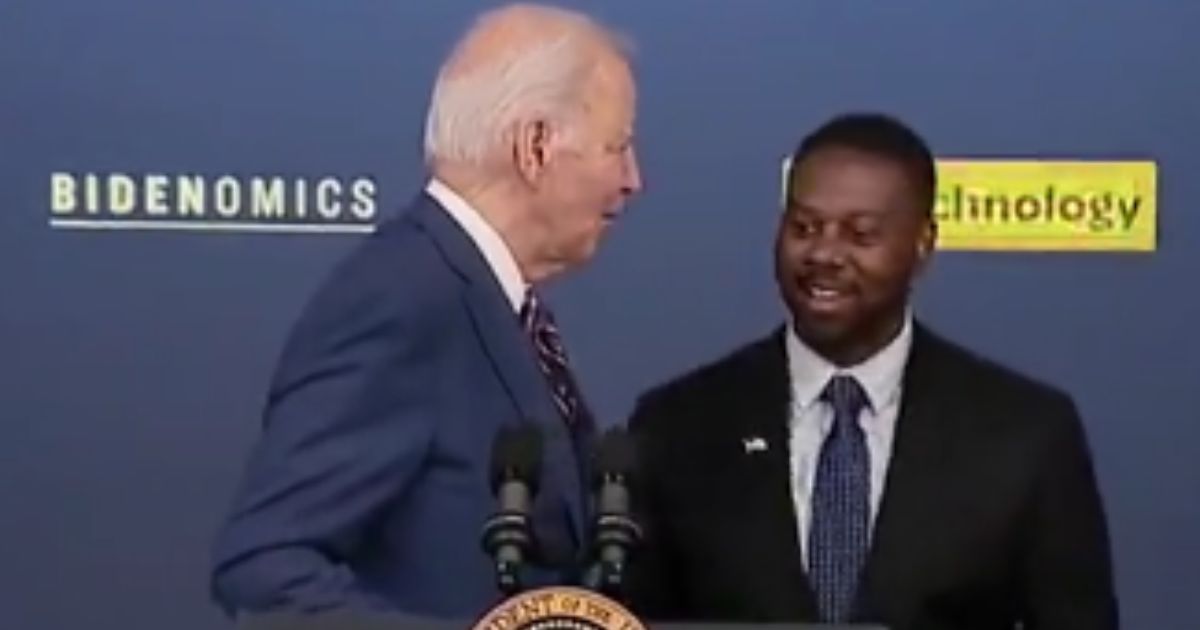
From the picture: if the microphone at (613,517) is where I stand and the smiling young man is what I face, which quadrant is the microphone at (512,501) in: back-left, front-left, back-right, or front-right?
back-left

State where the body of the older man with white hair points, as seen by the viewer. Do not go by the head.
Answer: to the viewer's right

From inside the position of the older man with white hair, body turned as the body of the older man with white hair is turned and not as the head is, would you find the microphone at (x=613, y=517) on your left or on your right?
on your right

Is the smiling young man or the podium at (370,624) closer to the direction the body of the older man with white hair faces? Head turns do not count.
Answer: the smiling young man

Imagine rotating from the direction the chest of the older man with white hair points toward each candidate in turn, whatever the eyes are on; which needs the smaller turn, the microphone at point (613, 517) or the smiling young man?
the smiling young man

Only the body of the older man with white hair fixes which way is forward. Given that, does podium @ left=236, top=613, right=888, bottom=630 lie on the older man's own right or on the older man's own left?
on the older man's own right

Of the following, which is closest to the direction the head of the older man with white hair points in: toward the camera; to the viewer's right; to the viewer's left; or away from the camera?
to the viewer's right

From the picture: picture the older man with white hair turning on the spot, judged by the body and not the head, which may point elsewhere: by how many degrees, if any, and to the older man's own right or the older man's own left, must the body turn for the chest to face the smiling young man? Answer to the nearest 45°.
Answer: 0° — they already face them

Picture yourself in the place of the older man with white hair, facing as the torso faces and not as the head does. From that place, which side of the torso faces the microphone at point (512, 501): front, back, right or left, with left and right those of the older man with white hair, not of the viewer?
right
